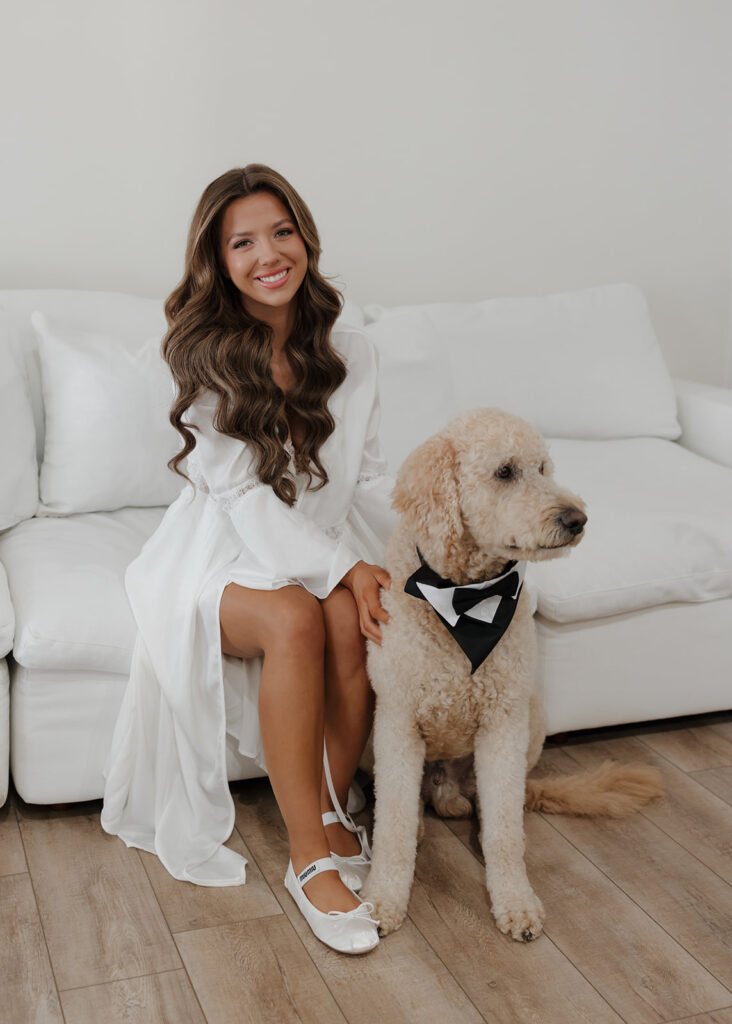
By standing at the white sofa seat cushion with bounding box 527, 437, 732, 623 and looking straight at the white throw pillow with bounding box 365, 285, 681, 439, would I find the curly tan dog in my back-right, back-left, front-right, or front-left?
back-left

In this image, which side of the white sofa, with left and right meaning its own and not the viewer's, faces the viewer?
front

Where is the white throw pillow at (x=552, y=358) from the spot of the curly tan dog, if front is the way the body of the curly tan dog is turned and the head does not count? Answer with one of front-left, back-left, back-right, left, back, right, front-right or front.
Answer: back

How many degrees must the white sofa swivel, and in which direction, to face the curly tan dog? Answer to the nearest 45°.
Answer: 0° — it already faces it

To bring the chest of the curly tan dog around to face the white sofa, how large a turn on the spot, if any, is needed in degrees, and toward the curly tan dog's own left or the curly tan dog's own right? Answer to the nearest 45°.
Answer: approximately 180°

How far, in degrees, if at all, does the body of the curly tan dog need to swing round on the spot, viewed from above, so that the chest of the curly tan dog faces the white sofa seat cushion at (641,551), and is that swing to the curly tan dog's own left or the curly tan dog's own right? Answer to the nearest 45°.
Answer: approximately 135° to the curly tan dog's own left

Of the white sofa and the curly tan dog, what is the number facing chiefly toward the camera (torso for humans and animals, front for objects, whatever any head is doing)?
2

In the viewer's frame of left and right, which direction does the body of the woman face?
facing the viewer and to the right of the viewer
